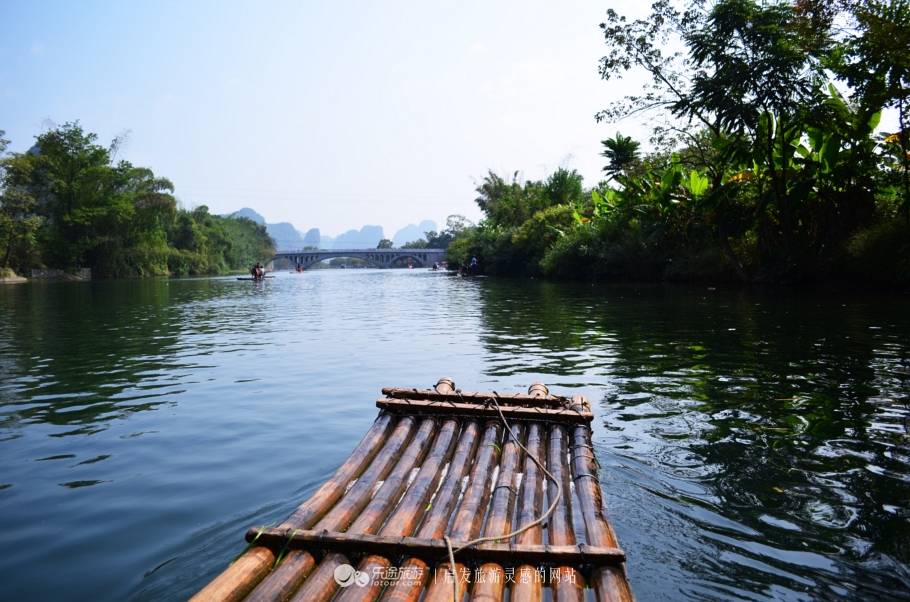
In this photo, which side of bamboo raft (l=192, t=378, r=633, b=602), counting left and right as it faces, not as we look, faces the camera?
back

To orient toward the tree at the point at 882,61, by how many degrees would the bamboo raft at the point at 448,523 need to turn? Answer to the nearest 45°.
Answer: approximately 45° to its right
